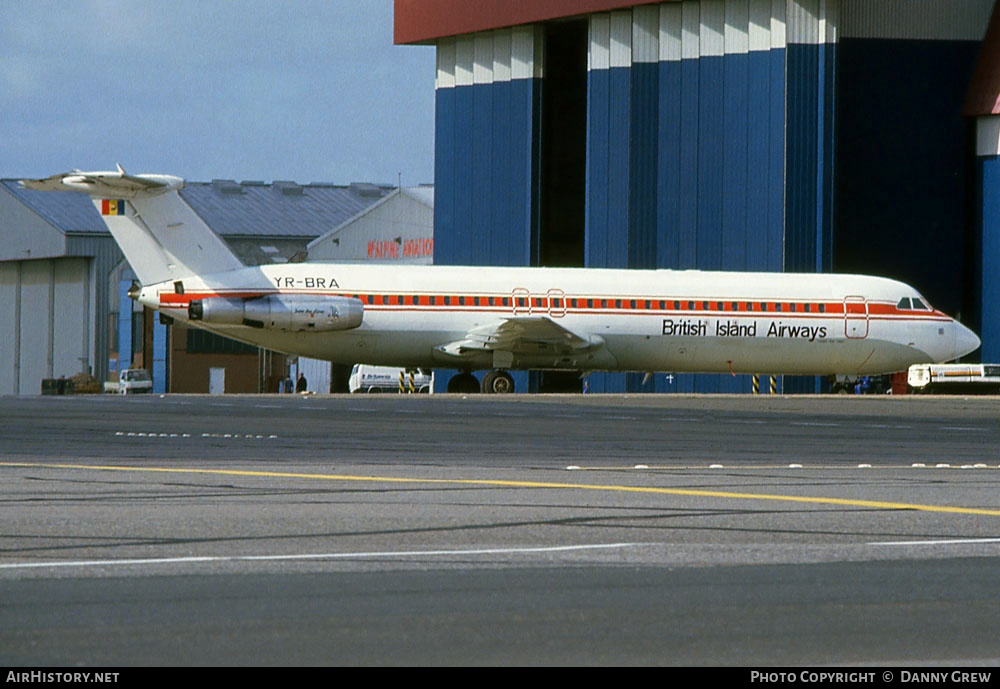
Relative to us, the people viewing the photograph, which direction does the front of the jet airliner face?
facing to the right of the viewer
